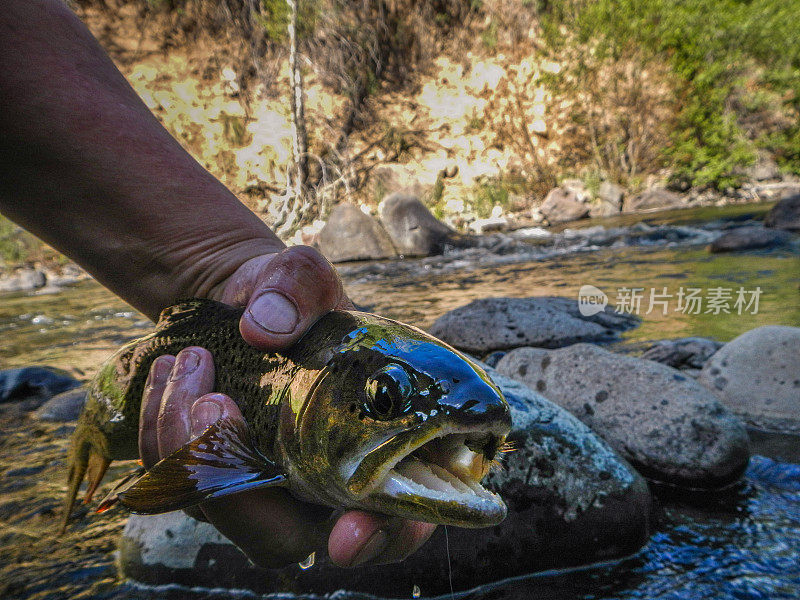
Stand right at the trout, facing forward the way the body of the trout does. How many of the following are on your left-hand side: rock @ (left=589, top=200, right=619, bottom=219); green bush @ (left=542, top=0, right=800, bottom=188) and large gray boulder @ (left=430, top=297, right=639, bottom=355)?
3

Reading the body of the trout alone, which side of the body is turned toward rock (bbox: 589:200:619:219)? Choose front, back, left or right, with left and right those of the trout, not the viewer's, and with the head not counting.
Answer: left

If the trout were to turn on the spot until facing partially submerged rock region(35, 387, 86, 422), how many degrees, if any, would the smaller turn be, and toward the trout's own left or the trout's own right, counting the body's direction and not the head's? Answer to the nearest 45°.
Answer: approximately 180°

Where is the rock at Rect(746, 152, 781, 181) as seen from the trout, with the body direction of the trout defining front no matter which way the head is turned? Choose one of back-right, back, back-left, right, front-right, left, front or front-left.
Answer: left

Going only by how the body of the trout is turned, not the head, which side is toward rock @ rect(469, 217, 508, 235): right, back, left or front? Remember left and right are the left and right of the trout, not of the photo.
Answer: left

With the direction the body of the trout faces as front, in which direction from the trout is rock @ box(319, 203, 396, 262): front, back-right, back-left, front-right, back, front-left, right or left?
back-left

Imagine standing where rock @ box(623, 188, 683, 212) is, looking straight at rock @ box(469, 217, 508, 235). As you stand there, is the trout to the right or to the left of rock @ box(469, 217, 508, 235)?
left

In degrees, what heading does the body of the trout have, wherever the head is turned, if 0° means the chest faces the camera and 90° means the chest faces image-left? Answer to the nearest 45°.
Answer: approximately 315°

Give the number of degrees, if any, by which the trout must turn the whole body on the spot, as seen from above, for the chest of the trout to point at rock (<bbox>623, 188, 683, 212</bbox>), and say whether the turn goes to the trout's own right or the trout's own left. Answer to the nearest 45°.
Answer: approximately 90° to the trout's own left

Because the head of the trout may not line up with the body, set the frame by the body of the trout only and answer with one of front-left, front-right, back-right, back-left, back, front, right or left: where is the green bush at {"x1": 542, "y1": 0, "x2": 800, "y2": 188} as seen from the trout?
left

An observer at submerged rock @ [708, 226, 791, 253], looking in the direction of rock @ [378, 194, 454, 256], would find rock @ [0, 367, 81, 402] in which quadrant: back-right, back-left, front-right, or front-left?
front-left
